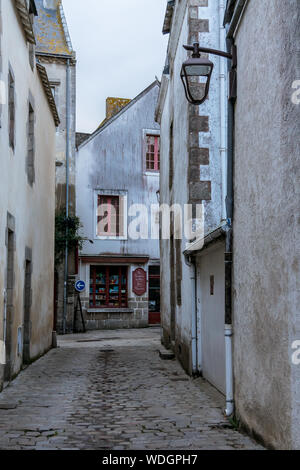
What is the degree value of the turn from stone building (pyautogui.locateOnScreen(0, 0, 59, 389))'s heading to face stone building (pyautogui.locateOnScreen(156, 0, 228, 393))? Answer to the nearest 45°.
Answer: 0° — it already faces it

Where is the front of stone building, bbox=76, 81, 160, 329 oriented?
toward the camera

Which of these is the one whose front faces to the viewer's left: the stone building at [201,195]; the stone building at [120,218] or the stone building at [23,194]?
the stone building at [201,195]

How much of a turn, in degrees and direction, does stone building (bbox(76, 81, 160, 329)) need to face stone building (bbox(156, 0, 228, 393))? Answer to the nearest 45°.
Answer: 0° — it already faces it

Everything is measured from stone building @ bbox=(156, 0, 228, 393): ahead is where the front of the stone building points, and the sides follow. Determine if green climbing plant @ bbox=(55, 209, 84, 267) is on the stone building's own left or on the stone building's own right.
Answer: on the stone building's own right

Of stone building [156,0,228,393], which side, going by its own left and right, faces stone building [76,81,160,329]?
right

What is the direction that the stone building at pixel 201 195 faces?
to the viewer's left

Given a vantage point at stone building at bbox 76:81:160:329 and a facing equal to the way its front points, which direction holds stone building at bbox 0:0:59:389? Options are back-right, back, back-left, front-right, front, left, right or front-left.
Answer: front

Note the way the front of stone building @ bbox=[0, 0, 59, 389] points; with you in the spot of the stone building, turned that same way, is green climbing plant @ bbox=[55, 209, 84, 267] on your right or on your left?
on your left

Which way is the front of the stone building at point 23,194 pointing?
to the viewer's right

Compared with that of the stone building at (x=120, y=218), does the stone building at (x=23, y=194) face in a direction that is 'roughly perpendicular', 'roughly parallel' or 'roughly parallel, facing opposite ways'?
roughly perpendicular

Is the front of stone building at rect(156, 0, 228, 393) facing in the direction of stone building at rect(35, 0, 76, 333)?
no

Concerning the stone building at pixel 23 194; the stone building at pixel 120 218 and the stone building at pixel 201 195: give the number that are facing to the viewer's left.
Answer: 1

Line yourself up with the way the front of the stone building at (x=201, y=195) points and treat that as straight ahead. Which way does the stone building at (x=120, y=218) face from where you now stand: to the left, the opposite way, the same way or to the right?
to the left

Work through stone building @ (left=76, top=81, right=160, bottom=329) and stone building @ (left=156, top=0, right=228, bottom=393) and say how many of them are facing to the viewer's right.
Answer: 0

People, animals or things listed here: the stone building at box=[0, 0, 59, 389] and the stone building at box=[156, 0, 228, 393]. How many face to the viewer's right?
1

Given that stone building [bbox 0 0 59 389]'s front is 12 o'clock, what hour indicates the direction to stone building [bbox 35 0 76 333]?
stone building [bbox 35 0 76 333] is roughly at 9 o'clock from stone building [bbox 0 0 59 389].

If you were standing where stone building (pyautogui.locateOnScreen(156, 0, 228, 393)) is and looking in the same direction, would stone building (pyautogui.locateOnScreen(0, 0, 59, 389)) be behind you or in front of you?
in front

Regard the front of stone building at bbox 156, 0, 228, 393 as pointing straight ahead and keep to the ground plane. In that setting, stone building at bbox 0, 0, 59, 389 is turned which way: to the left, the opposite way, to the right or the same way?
the opposite way
